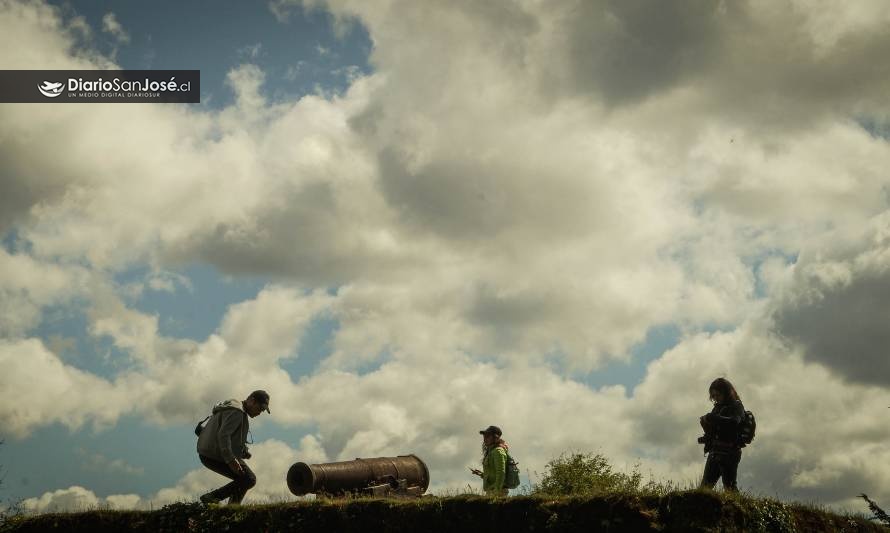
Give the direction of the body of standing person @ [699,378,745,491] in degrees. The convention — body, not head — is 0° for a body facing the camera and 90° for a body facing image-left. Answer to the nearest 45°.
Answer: approximately 45°

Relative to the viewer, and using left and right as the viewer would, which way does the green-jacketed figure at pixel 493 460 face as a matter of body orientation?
facing to the left of the viewer

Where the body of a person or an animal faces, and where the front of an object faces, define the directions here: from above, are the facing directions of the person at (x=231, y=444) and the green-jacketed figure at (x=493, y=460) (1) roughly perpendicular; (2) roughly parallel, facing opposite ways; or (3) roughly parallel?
roughly parallel, facing opposite ways

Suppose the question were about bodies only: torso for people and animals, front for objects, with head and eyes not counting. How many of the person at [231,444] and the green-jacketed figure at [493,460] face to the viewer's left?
1

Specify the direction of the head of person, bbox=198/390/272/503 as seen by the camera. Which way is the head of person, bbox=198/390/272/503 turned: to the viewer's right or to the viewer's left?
to the viewer's right

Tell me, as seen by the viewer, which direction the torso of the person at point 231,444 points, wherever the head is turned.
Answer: to the viewer's right
